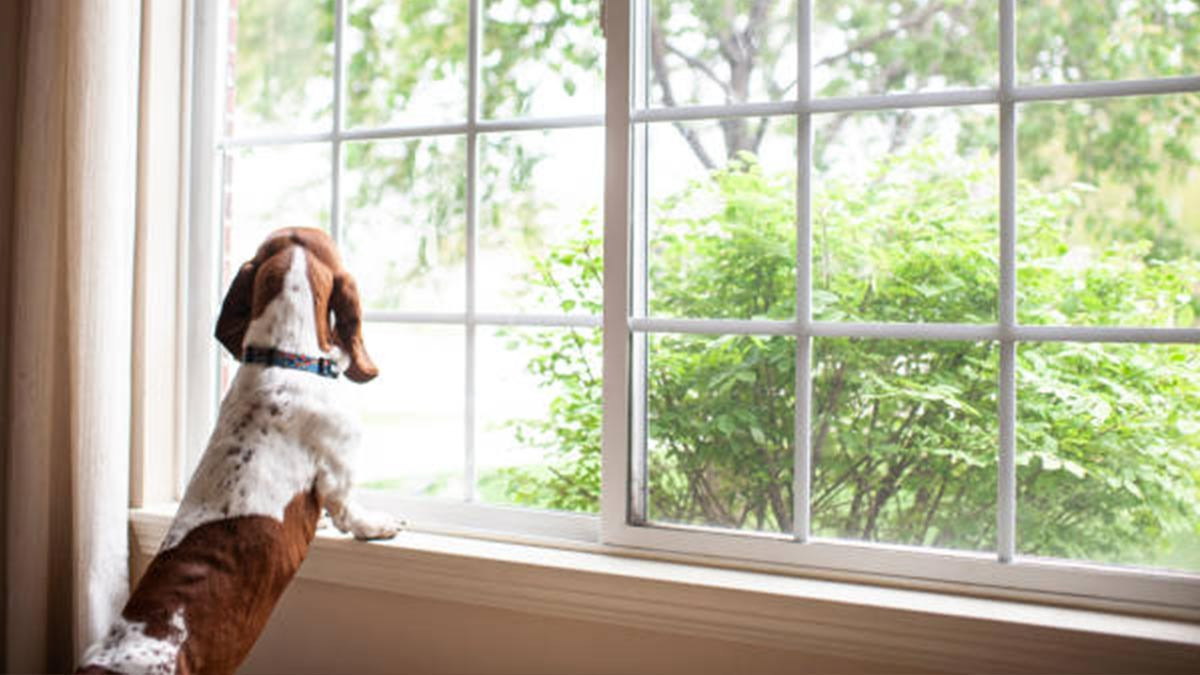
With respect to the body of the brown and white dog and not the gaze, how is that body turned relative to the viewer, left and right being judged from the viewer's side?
facing away from the viewer and to the right of the viewer

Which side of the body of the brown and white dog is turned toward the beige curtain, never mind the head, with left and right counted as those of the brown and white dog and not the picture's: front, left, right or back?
left
